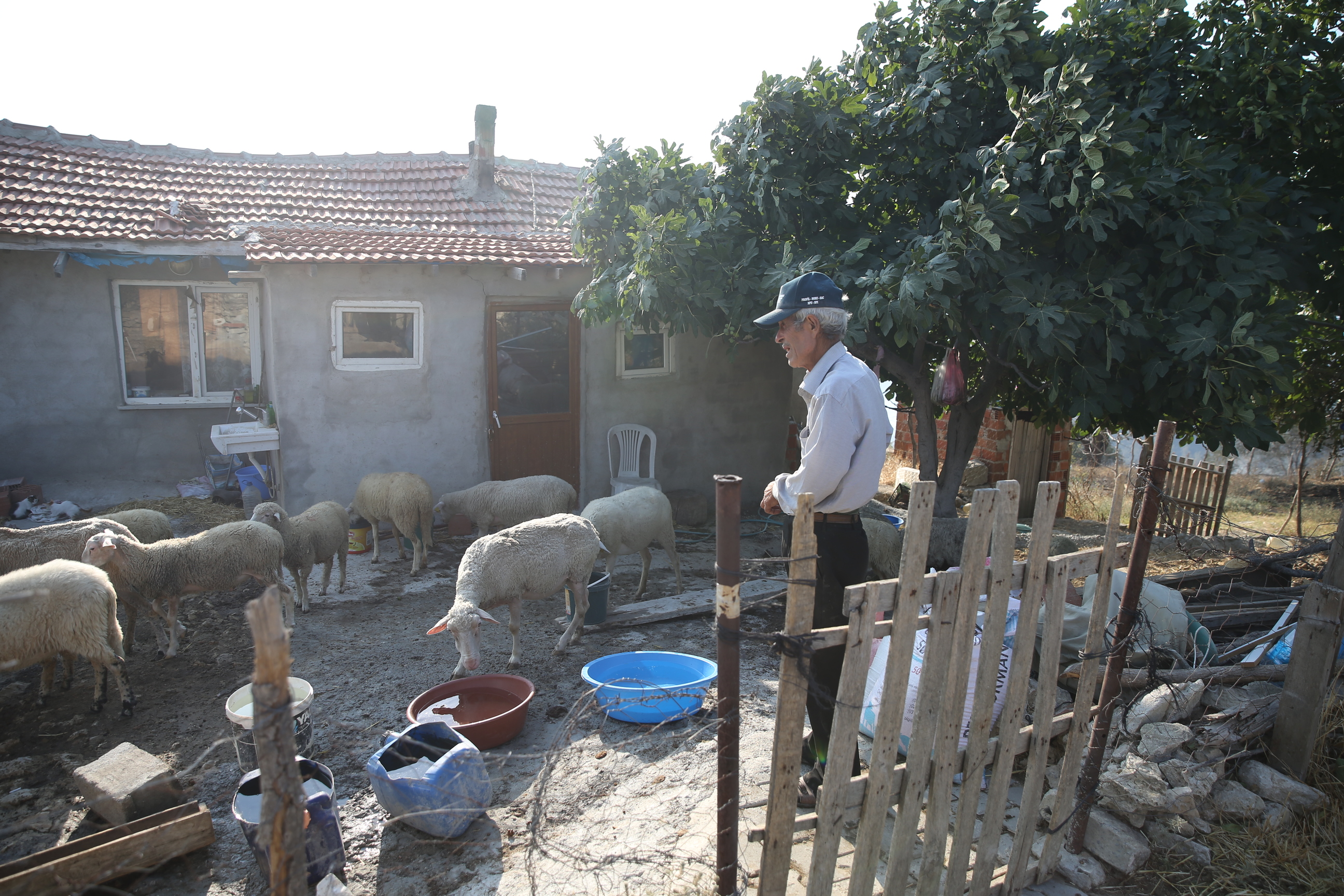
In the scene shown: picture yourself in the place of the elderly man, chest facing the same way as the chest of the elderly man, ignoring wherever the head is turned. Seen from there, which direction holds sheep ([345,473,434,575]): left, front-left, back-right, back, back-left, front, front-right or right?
front-right

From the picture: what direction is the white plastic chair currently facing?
toward the camera

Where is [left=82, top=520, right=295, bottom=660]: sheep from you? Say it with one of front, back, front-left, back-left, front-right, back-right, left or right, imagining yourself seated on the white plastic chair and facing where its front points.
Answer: front-right

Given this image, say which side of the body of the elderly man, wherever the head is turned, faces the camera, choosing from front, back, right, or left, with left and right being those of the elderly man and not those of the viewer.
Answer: left

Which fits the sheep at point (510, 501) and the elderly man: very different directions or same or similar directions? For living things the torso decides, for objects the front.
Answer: same or similar directions

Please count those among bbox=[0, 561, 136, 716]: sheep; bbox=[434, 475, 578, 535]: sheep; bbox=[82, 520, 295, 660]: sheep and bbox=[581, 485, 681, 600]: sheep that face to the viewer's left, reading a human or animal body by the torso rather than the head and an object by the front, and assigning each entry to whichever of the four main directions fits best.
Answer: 4

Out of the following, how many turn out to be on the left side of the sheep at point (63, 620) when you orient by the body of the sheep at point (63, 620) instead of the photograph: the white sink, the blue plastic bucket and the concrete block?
1

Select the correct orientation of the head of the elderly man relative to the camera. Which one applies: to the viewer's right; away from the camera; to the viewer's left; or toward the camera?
to the viewer's left

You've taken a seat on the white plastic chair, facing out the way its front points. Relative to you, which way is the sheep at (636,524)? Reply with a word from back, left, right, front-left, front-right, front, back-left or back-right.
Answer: front

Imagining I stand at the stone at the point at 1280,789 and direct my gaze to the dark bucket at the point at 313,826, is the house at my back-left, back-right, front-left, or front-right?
front-right

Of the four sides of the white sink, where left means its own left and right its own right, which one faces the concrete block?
front

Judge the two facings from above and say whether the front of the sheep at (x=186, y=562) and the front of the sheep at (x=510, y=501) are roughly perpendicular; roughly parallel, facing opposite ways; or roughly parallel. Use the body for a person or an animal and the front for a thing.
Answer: roughly parallel

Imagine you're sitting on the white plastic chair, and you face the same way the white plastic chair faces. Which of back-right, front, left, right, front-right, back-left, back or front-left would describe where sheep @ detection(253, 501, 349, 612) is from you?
front-right

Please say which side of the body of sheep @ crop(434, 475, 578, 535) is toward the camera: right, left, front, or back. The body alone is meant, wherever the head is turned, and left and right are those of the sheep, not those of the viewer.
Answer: left

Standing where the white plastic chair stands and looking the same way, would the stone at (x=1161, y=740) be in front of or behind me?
in front

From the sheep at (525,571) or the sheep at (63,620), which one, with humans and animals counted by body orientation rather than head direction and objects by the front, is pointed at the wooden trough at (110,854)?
the sheep at (525,571)

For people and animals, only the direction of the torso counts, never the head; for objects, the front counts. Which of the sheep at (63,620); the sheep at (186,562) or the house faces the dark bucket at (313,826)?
the house

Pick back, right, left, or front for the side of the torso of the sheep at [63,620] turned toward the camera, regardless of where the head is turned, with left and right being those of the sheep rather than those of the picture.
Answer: left

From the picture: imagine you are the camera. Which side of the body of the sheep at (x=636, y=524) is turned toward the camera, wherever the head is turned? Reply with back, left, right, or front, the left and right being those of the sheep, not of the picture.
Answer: left

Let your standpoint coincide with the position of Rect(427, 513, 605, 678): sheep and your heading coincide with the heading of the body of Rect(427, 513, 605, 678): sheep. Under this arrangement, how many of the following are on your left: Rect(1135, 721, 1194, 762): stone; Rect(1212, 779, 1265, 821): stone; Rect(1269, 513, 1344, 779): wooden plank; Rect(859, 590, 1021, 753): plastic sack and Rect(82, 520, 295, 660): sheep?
4

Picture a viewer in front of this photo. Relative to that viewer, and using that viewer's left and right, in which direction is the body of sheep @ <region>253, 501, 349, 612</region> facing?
facing the viewer and to the left of the viewer
